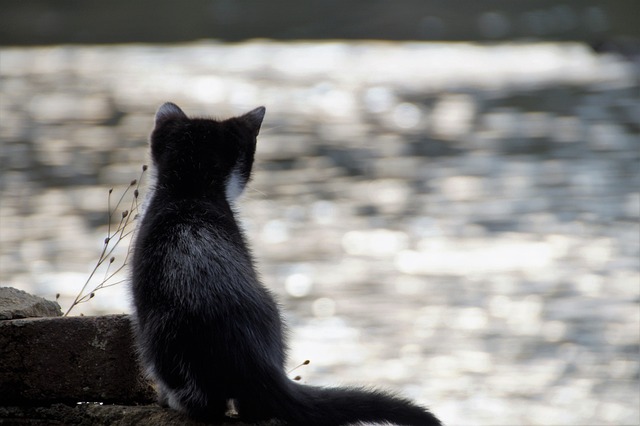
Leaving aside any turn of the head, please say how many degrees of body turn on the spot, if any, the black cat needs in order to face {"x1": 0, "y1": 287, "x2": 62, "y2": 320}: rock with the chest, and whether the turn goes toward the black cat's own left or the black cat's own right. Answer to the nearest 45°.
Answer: approximately 45° to the black cat's own left

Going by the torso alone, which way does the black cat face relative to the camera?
away from the camera

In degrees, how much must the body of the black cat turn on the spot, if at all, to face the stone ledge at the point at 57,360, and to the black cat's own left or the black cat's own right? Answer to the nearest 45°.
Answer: approximately 45° to the black cat's own left
